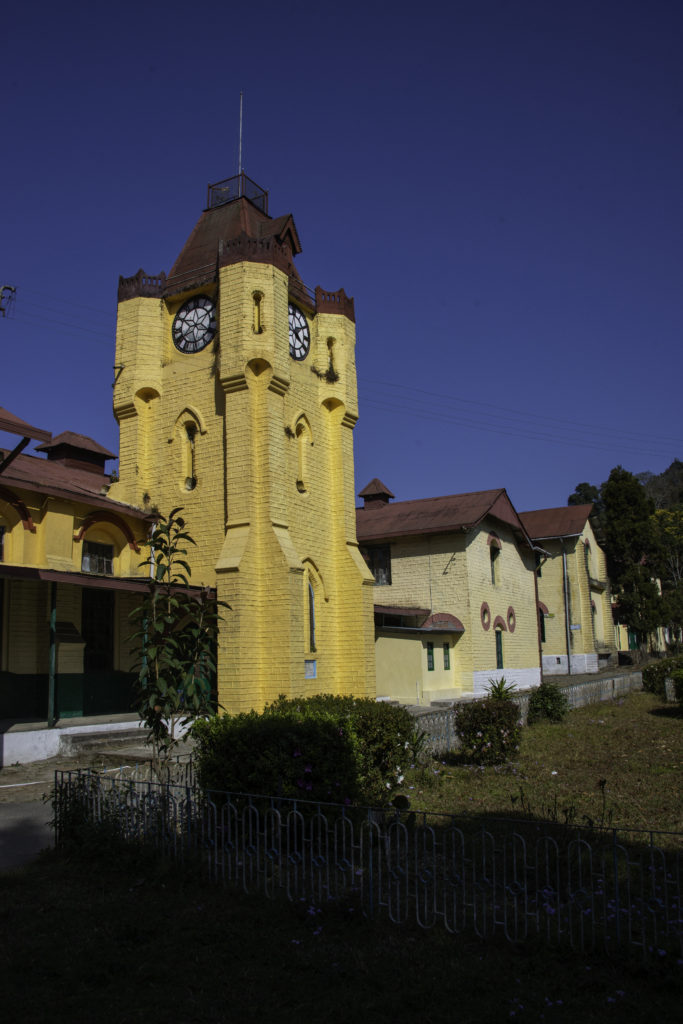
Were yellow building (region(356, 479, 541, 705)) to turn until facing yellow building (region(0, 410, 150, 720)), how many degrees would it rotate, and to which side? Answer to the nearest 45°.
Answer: approximately 90° to its right

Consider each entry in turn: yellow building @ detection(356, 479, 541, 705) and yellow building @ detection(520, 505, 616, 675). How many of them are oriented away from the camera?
0

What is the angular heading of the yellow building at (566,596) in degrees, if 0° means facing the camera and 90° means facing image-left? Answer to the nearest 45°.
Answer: approximately 315°

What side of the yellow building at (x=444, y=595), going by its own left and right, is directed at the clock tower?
right

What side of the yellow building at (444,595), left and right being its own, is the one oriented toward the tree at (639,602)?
left

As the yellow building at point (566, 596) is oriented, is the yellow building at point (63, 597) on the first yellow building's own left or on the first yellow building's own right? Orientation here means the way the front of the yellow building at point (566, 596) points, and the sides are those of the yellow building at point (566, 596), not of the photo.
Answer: on the first yellow building's own right

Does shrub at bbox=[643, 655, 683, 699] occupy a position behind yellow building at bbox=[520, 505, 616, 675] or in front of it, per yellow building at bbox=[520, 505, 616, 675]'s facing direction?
in front
